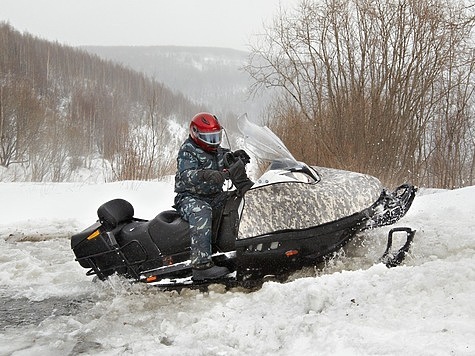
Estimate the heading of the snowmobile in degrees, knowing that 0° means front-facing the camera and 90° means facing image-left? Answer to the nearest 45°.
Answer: approximately 270°
